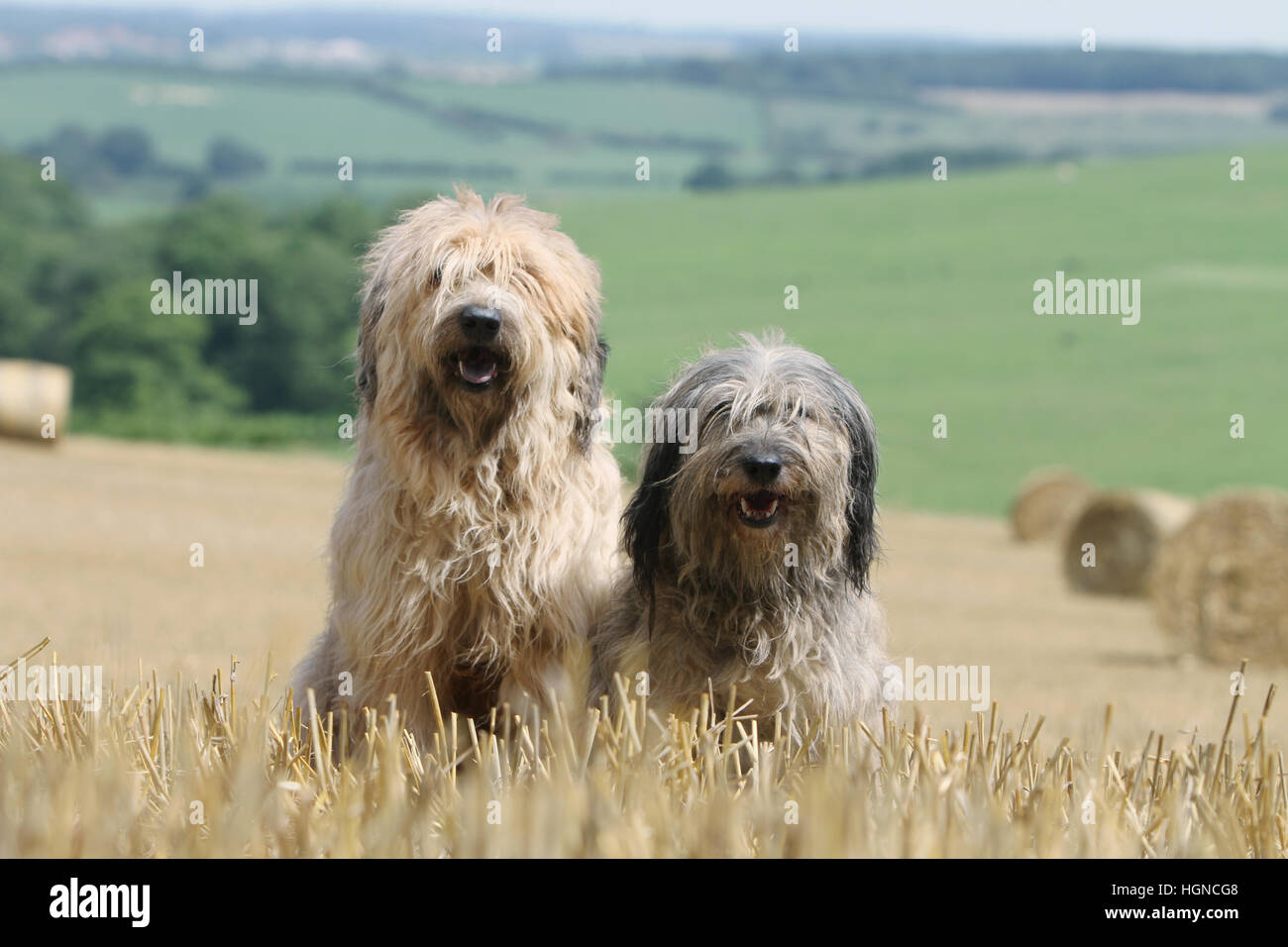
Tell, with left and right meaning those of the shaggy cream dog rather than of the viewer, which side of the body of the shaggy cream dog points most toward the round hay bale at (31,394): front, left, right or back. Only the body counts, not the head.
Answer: back

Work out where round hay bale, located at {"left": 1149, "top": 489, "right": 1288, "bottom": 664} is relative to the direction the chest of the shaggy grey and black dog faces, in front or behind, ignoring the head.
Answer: behind

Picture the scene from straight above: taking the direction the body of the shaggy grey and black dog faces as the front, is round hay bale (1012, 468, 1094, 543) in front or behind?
behind

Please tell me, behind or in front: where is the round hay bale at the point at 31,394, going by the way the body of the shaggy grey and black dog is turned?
behind

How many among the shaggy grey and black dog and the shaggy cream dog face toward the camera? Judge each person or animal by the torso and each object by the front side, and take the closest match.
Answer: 2

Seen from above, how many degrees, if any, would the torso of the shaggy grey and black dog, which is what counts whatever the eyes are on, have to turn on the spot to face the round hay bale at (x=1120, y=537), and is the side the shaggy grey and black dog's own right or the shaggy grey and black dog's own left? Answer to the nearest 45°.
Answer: approximately 180°

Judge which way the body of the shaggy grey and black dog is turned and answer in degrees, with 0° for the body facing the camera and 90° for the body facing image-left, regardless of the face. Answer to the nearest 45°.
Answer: approximately 0°

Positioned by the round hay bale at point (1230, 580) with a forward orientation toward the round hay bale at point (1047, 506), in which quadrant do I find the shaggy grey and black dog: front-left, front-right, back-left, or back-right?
back-left
